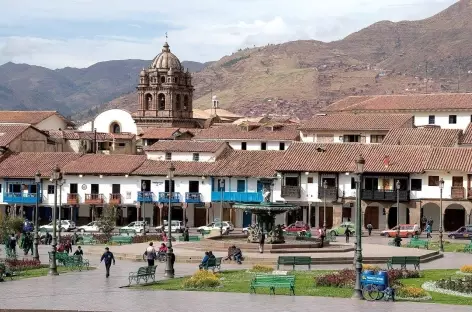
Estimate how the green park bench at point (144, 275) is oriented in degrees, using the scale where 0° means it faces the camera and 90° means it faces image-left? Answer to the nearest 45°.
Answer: approximately 45°

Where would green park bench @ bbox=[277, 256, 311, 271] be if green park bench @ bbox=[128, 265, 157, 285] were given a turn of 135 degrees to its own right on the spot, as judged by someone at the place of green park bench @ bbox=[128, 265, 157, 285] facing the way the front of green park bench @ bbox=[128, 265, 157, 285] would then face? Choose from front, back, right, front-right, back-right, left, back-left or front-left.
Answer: front-right

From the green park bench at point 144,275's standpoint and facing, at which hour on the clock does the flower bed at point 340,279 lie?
The flower bed is roughly at 8 o'clock from the green park bench.

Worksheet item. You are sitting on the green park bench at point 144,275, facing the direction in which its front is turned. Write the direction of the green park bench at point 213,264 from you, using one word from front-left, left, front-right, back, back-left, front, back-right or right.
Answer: back

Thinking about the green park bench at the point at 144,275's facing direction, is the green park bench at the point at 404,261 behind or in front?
behind

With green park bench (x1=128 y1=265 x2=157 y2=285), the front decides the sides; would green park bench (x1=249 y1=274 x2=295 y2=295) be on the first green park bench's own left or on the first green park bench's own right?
on the first green park bench's own left
